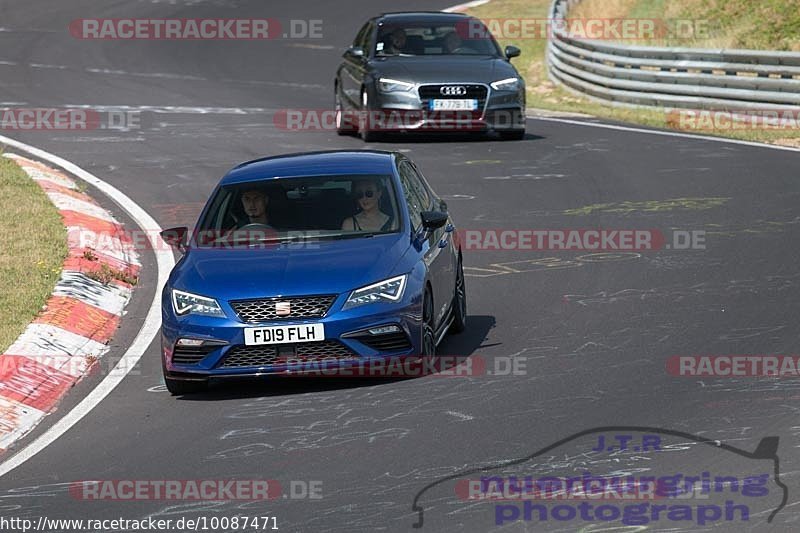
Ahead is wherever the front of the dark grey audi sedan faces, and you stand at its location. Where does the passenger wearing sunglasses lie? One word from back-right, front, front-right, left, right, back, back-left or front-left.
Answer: front

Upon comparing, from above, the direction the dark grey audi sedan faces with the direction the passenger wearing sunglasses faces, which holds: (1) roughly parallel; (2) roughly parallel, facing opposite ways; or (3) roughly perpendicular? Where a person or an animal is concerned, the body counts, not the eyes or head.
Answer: roughly parallel

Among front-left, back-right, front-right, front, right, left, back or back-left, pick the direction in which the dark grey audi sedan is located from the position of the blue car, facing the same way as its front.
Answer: back

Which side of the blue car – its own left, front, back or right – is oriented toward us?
front

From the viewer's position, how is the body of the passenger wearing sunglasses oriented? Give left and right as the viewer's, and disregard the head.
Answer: facing the viewer

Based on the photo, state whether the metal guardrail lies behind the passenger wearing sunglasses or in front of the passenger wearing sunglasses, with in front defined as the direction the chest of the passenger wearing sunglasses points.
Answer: behind

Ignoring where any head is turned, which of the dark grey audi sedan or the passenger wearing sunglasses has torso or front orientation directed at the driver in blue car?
the dark grey audi sedan

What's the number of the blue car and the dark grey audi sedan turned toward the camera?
2

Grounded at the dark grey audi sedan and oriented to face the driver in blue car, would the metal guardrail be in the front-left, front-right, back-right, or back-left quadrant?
back-left

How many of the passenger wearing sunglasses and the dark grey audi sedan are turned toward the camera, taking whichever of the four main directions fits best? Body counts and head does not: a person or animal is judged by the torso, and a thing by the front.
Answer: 2

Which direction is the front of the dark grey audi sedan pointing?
toward the camera

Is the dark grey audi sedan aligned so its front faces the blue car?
yes

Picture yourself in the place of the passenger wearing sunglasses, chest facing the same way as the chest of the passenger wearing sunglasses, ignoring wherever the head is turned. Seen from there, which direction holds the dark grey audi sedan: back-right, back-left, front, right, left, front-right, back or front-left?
back
